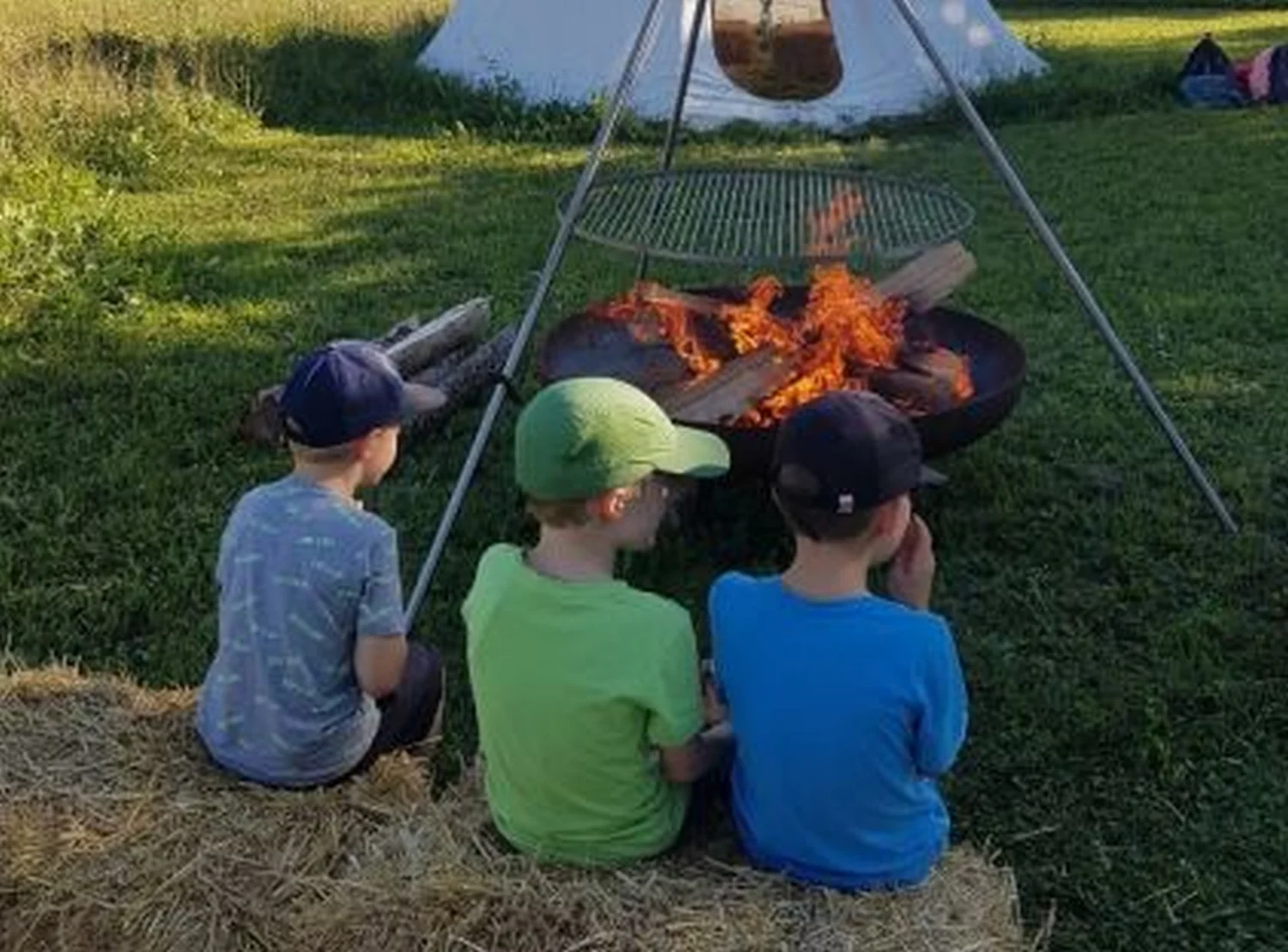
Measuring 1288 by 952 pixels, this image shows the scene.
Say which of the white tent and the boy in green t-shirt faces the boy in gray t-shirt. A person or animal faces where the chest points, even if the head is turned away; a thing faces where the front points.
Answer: the white tent

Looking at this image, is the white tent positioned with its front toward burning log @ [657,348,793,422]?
yes

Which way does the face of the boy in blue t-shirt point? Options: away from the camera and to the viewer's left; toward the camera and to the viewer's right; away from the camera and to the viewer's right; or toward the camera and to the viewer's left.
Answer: away from the camera and to the viewer's right

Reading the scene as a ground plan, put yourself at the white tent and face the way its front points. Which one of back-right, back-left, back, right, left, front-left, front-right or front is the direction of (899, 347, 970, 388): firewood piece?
front

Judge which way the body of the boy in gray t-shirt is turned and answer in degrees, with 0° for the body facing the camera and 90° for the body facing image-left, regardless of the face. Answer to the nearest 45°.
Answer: approximately 225°

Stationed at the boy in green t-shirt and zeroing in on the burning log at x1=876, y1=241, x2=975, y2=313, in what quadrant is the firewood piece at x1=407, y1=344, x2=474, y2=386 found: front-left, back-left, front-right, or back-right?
front-left

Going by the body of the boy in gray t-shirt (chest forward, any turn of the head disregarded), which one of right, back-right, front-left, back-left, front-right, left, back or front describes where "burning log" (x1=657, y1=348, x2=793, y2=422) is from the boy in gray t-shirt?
front

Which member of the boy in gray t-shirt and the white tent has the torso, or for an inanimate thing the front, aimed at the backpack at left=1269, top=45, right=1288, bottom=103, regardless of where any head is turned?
the boy in gray t-shirt

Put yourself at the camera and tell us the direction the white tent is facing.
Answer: facing the viewer

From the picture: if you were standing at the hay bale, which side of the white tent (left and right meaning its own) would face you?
front

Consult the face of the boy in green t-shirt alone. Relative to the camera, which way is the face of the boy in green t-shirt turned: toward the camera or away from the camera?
away from the camera

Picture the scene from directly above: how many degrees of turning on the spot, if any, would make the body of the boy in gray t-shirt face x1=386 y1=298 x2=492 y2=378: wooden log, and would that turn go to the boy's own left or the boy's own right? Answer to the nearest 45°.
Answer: approximately 45° to the boy's own left

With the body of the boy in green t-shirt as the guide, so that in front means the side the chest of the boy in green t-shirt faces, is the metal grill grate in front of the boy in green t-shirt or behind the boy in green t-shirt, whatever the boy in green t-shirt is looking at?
in front

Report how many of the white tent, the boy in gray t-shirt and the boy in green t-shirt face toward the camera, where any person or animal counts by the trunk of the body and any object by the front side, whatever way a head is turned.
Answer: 1

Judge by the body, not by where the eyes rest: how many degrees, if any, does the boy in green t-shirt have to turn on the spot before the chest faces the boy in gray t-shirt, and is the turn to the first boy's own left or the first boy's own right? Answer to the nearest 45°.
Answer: approximately 90° to the first boy's own left

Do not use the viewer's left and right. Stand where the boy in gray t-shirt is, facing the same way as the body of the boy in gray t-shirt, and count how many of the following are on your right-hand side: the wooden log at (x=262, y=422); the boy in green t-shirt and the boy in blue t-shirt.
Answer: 2

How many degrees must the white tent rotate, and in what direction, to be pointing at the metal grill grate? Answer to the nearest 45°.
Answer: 0° — it already faces it

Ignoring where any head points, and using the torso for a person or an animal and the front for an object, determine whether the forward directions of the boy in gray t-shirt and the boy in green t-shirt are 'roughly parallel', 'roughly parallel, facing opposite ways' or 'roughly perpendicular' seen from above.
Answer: roughly parallel
